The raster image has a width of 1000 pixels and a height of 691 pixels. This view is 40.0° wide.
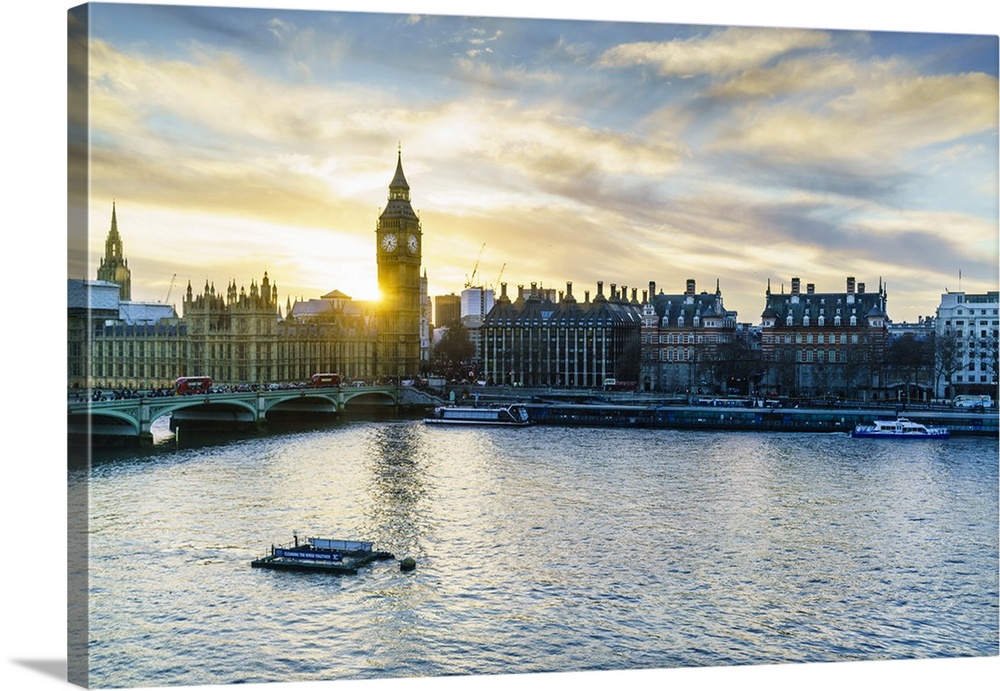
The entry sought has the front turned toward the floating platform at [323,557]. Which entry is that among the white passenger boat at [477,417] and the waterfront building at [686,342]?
the waterfront building

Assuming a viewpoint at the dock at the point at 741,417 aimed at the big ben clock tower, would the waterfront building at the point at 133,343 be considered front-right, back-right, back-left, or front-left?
front-left

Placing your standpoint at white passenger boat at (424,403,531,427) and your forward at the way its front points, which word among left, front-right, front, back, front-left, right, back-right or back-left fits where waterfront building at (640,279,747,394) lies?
front-left

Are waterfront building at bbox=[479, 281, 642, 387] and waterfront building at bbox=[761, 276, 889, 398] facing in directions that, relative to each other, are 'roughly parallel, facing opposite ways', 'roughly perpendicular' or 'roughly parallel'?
roughly parallel

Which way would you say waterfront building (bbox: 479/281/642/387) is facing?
toward the camera

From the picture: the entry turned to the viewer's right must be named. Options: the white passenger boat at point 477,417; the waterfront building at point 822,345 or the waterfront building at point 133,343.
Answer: the white passenger boat

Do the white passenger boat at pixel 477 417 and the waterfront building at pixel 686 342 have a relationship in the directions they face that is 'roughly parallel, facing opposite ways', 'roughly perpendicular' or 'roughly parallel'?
roughly perpendicular

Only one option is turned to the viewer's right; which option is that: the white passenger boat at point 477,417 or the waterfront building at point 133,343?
the white passenger boat

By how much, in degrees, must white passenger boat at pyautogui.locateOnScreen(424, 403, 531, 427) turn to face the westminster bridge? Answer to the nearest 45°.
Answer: approximately 180°

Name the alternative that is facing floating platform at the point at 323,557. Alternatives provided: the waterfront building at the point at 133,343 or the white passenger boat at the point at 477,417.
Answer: the waterfront building

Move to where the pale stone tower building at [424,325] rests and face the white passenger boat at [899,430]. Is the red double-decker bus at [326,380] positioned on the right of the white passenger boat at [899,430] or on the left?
right

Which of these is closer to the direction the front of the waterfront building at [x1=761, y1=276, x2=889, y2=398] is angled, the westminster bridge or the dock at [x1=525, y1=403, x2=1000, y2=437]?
the dock

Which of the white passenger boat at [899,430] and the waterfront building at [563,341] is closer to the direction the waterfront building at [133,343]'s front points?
the white passenger boat

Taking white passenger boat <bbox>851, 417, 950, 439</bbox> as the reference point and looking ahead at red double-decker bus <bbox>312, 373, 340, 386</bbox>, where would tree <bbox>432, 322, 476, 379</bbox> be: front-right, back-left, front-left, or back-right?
front-right

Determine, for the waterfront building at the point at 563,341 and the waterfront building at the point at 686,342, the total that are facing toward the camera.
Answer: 2

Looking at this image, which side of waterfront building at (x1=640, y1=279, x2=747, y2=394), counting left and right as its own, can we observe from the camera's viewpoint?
front
